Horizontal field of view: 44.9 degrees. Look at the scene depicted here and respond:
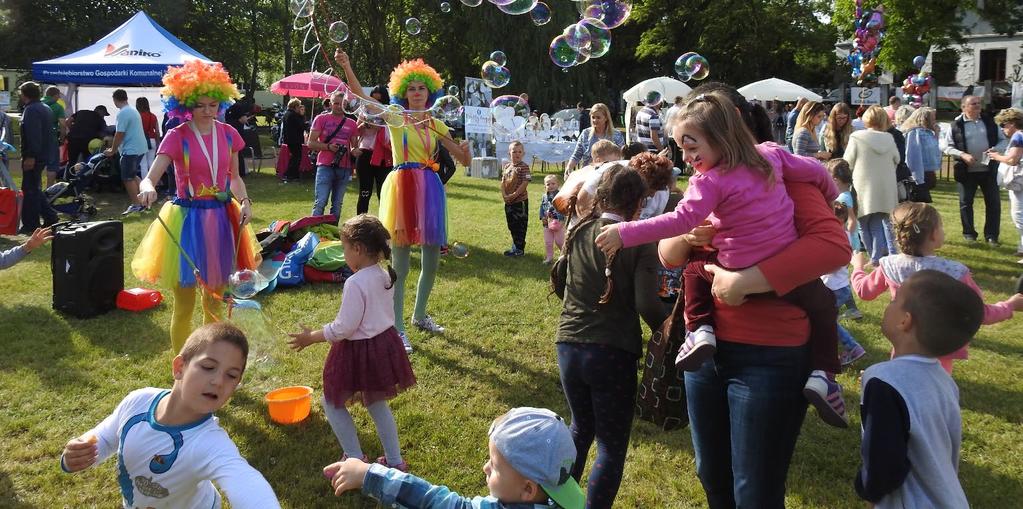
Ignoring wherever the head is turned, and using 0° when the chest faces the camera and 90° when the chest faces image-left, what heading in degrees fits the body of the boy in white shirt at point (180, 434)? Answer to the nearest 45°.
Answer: approximately 0°

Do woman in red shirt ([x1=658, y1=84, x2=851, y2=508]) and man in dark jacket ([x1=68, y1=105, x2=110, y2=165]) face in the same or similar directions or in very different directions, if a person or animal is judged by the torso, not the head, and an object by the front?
very different directions

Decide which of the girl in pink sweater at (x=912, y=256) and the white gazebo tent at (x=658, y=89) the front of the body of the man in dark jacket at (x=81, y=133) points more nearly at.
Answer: the white gazebo tent

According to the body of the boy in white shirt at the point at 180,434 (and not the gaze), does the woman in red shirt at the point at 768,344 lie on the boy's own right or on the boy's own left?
on the boy's own left

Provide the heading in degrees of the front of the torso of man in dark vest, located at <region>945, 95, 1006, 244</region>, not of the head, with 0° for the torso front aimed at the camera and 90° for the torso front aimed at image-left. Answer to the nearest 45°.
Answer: approximately 0°

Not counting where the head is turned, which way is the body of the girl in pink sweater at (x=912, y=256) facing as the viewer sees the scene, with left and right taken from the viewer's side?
facing away from the viewer

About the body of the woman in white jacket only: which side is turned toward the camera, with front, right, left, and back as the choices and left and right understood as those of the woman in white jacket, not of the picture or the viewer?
back
